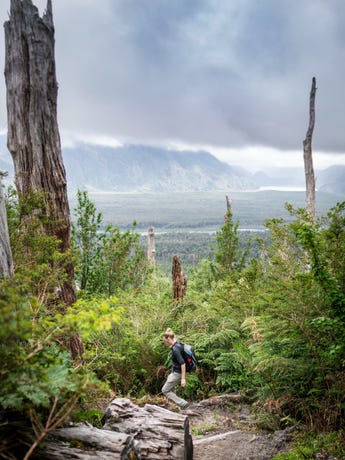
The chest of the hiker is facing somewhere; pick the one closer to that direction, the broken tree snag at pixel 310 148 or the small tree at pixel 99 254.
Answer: the small tree

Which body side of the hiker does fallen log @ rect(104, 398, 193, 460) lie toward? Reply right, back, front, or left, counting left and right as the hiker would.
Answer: left

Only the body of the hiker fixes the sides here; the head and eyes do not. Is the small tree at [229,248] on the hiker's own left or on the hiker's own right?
on the hiker's own right

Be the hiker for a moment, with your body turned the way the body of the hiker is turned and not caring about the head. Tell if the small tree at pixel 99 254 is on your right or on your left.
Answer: on your right

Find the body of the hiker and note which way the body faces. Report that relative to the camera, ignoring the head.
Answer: to the viewer's left

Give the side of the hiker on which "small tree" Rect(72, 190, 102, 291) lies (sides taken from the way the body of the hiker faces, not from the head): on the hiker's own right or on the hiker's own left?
on the hiker's own right
